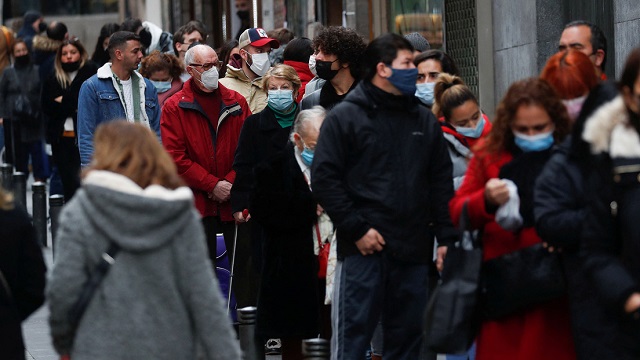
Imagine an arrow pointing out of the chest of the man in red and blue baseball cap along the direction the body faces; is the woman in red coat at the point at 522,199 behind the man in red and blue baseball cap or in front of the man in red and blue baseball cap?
in front

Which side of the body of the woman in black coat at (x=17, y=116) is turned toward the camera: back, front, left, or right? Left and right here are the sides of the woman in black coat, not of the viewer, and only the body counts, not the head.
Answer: front

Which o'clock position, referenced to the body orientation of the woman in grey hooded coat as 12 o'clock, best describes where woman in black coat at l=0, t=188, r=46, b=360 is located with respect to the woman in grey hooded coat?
The woman in black coat is roughly at 10 o'clock from the woman in grey hooded coat.

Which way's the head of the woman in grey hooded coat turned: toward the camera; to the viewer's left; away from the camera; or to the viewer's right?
away from the camera

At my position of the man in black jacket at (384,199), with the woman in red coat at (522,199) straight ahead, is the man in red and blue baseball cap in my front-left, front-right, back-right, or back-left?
back-left

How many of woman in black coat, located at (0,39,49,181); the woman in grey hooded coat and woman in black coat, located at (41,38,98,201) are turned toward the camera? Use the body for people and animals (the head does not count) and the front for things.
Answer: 2

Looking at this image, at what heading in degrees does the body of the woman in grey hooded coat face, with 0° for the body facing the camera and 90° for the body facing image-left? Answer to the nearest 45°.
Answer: approximately 180°

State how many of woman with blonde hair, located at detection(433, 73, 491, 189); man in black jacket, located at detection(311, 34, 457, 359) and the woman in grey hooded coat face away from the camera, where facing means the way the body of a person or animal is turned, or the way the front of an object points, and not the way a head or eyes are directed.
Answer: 1
